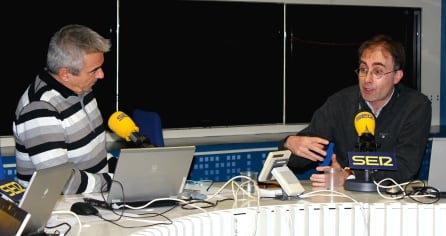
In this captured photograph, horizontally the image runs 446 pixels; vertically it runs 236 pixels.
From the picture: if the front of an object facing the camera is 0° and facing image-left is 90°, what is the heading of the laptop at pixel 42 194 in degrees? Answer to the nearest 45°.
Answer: approximately 135°

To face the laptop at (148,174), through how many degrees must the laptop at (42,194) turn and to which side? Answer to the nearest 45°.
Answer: approximately 90° to its right

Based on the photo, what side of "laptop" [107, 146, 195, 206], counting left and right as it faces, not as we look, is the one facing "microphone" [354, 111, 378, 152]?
right

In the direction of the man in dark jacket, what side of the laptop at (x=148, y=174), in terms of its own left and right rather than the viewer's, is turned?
right

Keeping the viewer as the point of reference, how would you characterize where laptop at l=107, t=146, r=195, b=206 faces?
facing away from the viewer and to the left of the viewer

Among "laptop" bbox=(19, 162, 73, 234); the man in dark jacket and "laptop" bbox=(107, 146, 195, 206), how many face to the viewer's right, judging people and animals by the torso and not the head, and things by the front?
0

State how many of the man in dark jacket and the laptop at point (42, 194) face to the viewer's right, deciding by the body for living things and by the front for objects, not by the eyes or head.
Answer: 0

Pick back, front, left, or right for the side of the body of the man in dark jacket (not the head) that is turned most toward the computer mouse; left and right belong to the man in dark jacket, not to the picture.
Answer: front

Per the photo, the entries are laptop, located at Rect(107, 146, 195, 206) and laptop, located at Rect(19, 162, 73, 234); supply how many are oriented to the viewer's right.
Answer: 0

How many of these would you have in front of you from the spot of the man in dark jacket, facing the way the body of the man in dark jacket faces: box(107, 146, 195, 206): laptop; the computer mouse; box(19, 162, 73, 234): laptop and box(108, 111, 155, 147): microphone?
4

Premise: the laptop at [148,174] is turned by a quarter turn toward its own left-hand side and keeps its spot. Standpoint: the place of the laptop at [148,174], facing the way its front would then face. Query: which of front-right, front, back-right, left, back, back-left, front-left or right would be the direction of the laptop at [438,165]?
back-left
